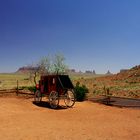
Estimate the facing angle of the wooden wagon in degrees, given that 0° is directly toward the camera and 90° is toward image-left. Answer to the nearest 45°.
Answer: approximately 135°
